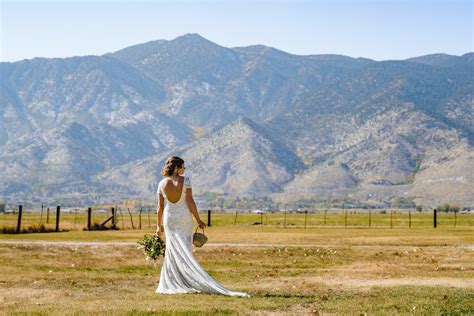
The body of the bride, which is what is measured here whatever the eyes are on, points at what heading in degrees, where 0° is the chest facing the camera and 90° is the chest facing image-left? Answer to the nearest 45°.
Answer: approximately 180°
